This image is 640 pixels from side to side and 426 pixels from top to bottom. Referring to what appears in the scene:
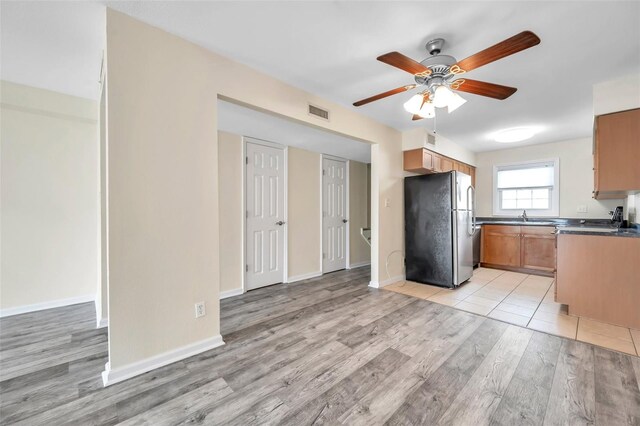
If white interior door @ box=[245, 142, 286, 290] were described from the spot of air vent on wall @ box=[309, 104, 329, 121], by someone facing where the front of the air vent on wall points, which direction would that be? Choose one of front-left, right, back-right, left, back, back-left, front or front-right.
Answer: back

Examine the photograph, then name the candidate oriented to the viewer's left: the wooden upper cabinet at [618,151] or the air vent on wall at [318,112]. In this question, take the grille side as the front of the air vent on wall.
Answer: the wooden upper cabinet

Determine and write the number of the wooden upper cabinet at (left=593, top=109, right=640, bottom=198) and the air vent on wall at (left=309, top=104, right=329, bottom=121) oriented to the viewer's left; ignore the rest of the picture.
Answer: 1

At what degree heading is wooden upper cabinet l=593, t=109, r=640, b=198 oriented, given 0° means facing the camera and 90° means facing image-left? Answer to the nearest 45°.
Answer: approximately 90°

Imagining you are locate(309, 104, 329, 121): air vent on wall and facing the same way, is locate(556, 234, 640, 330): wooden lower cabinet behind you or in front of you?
in front

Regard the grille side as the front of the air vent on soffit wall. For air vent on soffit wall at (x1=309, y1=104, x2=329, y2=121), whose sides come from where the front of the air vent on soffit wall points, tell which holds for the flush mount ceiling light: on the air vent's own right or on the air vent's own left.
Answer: on the air vent's own left

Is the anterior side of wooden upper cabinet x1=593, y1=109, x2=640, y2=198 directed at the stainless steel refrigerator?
yes

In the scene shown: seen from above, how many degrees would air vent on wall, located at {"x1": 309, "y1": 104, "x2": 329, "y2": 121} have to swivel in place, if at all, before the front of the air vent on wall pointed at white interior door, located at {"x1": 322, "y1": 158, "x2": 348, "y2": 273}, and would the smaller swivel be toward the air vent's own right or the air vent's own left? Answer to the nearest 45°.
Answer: approximately 135° to the air vent's own left

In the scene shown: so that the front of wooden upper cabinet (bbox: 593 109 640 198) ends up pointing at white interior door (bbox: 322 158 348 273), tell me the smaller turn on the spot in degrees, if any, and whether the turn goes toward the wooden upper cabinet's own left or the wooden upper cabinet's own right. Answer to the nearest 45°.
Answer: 0° — it already faces it

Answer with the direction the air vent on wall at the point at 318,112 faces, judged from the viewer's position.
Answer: facing the viewer and to the right of the viewer

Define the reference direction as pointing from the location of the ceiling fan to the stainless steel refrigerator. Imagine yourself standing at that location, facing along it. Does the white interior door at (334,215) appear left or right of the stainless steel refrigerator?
left

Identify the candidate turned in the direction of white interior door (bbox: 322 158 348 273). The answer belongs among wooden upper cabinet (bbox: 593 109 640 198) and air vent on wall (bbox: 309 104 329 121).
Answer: the wooden upper cabinet

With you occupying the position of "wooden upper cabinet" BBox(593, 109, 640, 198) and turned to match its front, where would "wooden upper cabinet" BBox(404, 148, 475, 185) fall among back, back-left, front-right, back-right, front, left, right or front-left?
front
